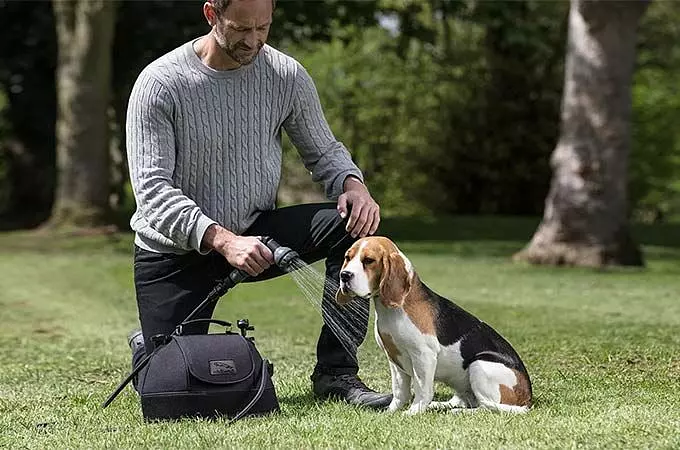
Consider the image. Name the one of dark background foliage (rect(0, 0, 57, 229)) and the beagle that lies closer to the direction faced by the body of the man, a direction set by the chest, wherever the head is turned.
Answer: the beagle

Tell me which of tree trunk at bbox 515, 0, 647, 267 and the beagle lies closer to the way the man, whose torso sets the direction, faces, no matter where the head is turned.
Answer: the beagle

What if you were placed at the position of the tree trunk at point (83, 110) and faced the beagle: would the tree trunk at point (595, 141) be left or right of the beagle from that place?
left

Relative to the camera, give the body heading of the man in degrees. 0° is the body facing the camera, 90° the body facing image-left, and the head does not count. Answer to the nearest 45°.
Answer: approximately 315°
